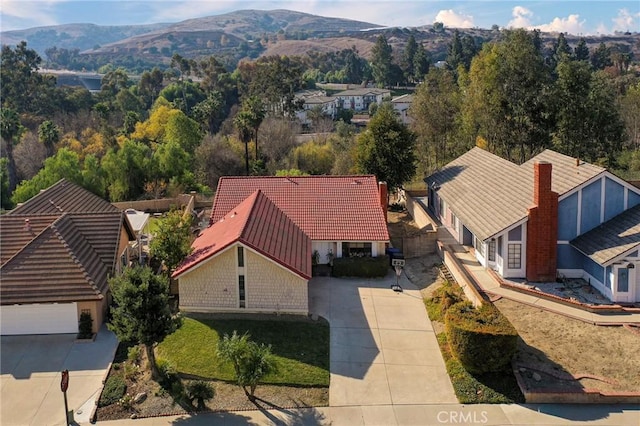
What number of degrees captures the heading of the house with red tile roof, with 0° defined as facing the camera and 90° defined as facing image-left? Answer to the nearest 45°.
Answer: approximately 0°

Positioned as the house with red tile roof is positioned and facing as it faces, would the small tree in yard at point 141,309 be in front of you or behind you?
in front

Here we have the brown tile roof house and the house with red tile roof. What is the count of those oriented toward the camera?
2

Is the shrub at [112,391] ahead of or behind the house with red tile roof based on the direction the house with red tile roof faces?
ahead

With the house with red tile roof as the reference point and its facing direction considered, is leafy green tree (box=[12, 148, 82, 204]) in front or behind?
behind

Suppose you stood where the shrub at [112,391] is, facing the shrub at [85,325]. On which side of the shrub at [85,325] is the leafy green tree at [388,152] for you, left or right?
right

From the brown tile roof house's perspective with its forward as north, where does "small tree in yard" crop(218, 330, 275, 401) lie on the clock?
The small tree in yard is roughly at 11 o'clock from the brown tile roof house.

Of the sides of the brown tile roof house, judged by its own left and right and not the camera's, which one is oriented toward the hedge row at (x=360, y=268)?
left

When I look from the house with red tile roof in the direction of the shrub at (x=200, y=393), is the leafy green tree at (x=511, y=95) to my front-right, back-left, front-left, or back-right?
back-left

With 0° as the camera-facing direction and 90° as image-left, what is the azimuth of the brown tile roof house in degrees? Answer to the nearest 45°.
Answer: approximately 0°

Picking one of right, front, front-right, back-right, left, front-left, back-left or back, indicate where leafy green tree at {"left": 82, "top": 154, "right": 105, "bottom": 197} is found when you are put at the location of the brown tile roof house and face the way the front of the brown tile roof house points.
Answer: back
